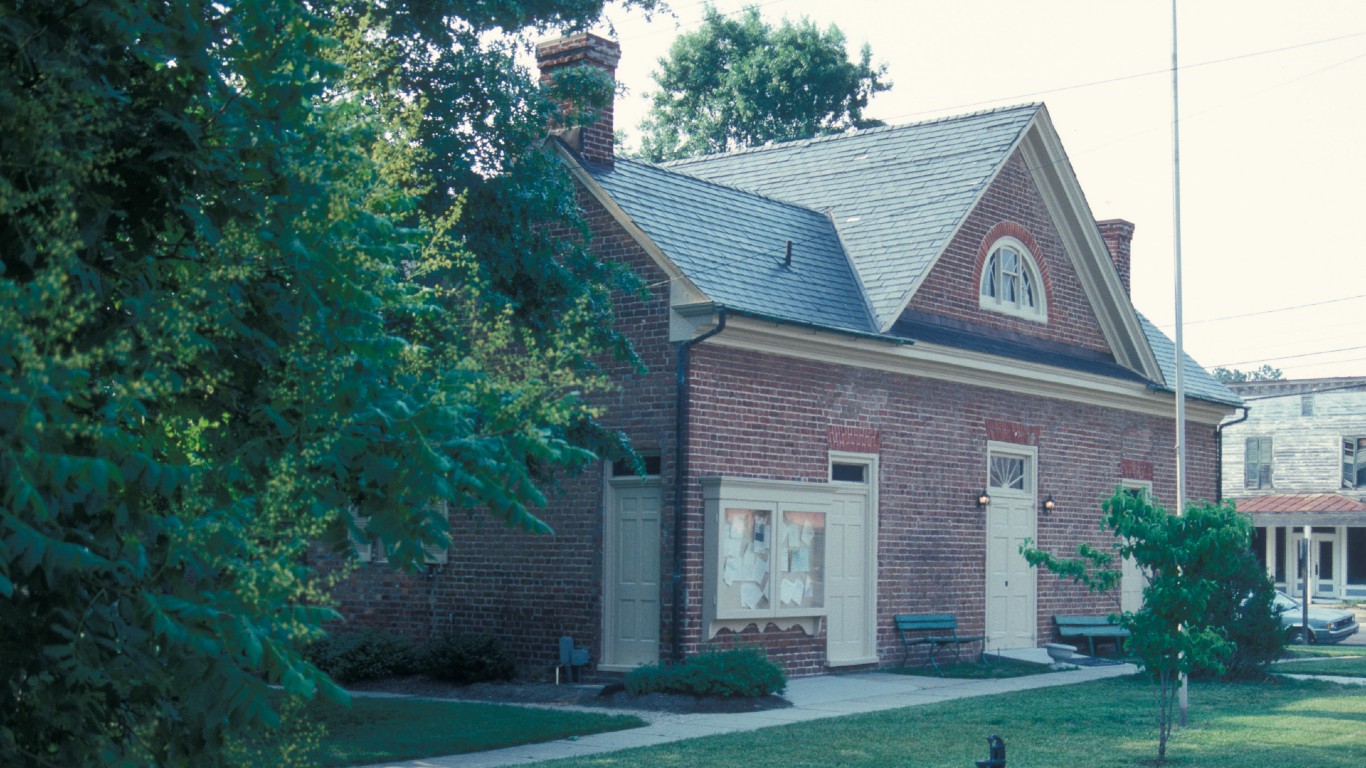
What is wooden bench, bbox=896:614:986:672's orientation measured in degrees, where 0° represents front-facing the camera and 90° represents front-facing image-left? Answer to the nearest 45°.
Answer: approximately 315°

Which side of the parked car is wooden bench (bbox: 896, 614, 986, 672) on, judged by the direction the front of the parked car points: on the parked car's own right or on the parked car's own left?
on the parked car's own right

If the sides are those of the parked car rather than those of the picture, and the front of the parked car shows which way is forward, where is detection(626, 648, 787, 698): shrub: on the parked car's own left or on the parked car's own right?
on the parked car's own right

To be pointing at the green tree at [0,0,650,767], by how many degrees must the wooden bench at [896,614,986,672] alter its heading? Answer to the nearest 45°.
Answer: approximately 45° to its right

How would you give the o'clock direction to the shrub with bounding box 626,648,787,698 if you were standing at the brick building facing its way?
The shrub is roughly at 2 o'clock from the brick building.

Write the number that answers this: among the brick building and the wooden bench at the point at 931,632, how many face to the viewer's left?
0

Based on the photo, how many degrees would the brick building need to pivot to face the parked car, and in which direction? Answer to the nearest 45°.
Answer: approximately 90° to its left

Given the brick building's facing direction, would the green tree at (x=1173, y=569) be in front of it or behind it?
in front

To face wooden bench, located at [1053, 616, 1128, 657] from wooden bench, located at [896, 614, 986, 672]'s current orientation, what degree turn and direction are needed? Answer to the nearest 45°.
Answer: approximately 90° to its left
